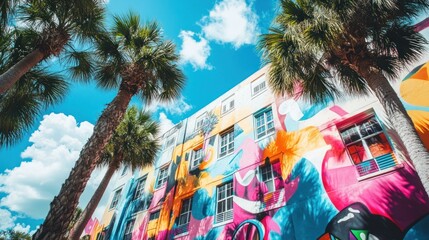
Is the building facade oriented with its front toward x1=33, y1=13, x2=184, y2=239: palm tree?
yes

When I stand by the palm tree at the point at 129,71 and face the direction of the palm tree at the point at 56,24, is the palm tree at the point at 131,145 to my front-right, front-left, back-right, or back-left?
back-right

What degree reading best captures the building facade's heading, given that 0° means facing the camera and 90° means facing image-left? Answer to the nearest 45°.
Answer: approximately 45°

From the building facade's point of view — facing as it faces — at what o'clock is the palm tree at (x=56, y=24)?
The palm tree is roughly at 12 o'clock from the building facade.
